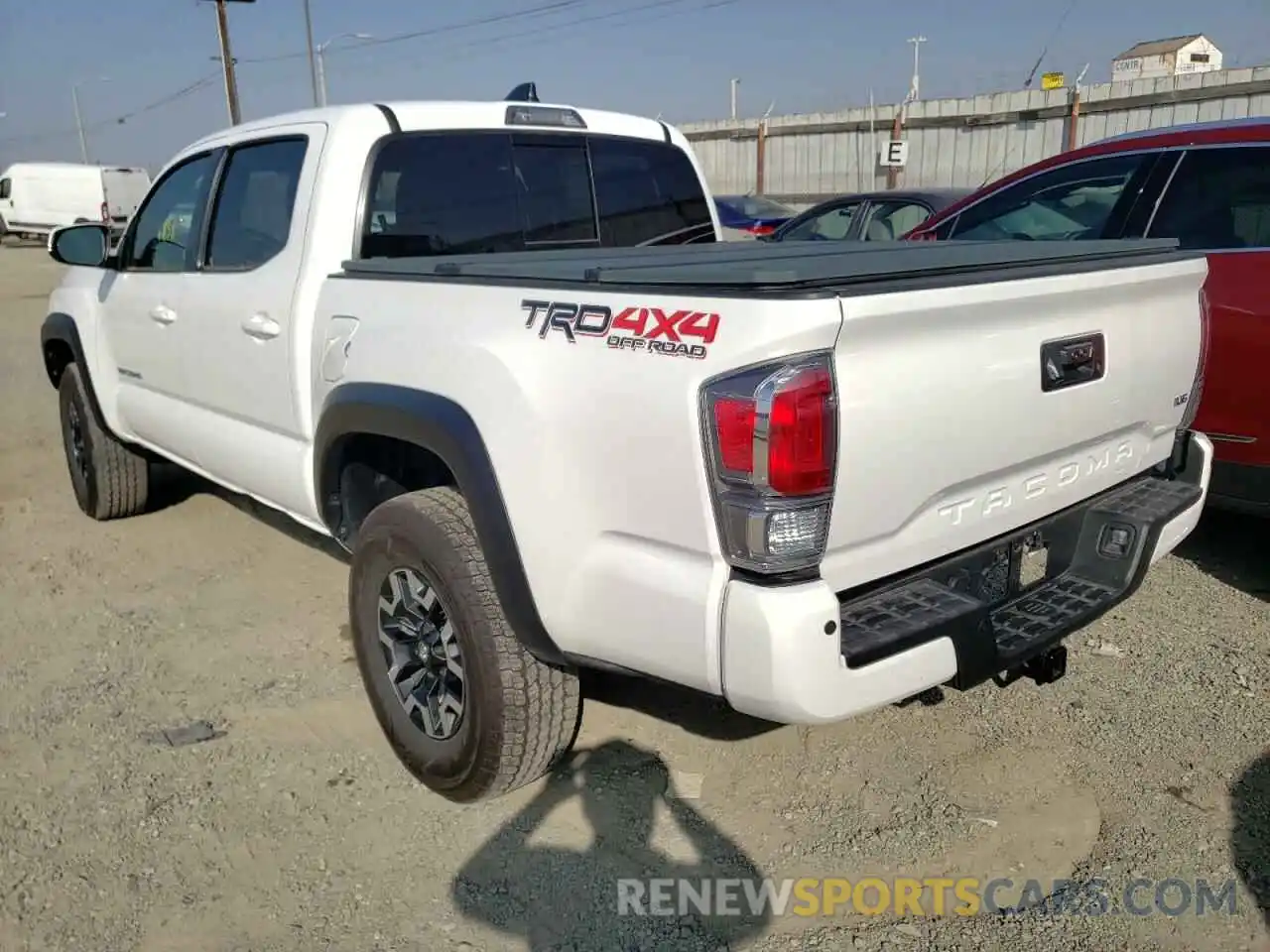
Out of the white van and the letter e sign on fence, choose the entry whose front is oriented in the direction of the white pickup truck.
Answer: the letter e sign on fence

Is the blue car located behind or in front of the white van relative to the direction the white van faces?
behind

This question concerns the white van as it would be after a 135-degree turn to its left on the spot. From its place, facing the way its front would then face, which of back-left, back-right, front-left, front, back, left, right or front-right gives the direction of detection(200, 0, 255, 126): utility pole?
left

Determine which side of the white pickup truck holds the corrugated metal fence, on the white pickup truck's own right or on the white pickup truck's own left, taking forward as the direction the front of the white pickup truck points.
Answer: on the white pickup truck's own right

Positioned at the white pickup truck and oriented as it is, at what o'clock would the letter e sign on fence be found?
The letter e sign on fence is roughly at 2 o'clock from the white pickup truck.

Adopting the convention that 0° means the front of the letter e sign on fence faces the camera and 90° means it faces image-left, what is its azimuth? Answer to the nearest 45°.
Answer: approximately 0°

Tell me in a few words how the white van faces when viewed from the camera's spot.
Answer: facing away from the viewer and to the left of the viewer

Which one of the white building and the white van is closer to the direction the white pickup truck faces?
the white van

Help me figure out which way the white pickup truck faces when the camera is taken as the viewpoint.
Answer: facing away from the viewer and to the left of the viewer
